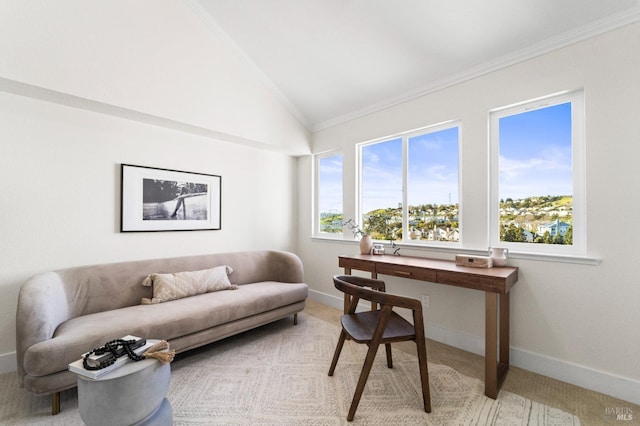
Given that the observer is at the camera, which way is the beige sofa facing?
facing the viewer and to the right of the viewer

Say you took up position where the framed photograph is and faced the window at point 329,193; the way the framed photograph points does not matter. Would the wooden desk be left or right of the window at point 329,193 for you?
right

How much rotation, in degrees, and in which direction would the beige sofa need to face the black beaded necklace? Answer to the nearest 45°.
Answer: approximately 45° to its right

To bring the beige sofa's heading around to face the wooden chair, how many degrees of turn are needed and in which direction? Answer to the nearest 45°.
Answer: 0° — it already faces it

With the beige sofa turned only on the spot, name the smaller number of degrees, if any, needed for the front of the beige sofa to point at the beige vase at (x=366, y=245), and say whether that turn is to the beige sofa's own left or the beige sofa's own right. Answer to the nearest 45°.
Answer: approximately 45° to the beige sofa's own left

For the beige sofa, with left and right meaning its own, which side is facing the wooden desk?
front
